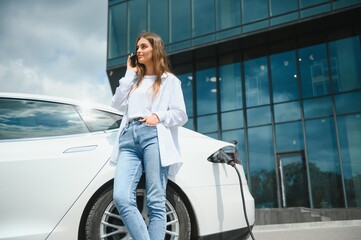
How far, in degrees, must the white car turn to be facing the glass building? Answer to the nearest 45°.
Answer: approximately 135° to its right

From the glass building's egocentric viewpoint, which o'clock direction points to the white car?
The white car is roughly at 11 o'clock from the glass building.

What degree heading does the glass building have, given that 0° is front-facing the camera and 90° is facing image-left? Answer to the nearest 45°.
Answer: approximately 45°

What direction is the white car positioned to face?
to the viewer's left
